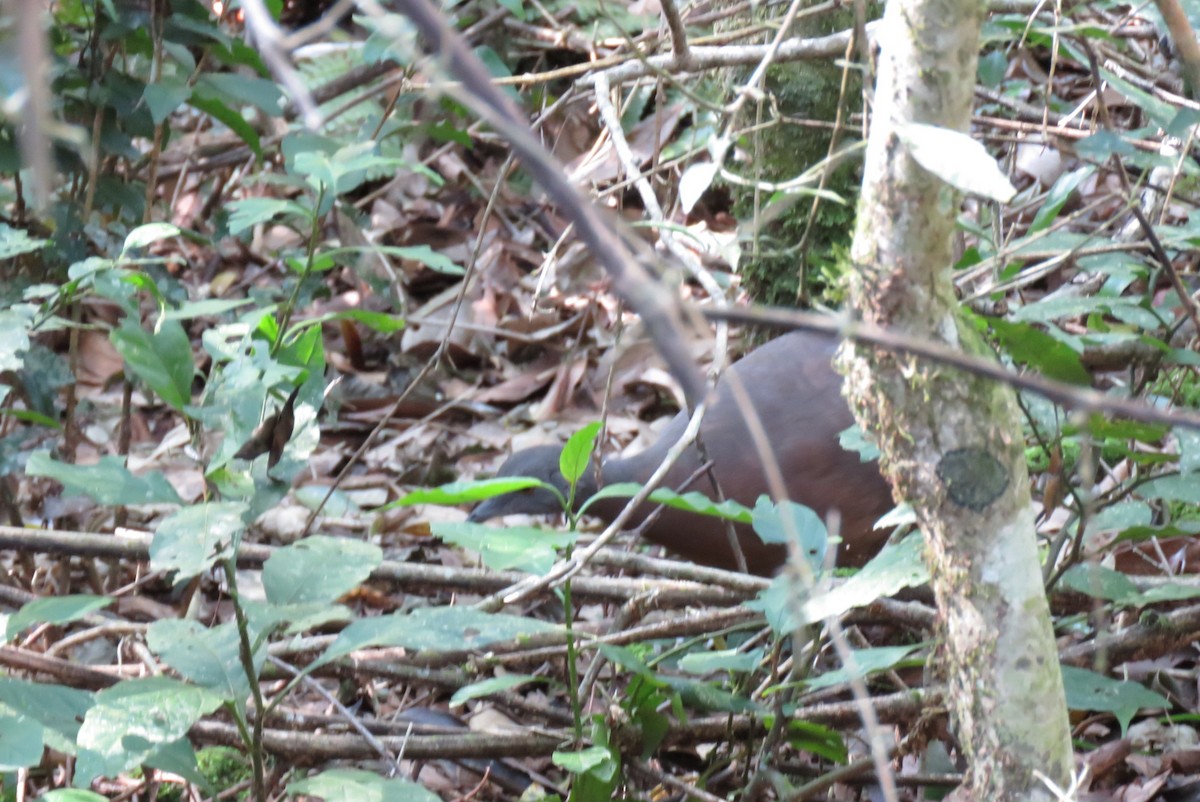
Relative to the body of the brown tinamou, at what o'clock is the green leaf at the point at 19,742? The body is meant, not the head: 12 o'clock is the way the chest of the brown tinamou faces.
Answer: The green leaf is roughly at 10 o'clock from the brown tinamou.

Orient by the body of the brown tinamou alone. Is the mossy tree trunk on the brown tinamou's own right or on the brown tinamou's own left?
on the brown tinamou's own left

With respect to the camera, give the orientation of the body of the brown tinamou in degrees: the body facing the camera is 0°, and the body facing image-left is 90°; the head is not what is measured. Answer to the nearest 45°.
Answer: approximately 90°

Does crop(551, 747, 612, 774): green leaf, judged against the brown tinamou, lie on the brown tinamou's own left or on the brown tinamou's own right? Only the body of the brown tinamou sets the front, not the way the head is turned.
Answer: on the brown tinamou's own left

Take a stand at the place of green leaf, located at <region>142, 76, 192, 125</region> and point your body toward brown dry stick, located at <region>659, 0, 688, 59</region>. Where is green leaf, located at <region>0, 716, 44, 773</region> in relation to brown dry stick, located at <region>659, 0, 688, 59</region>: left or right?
right

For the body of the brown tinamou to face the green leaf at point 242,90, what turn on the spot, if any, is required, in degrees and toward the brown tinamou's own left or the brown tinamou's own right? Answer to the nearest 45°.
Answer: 0° — it already faces it
